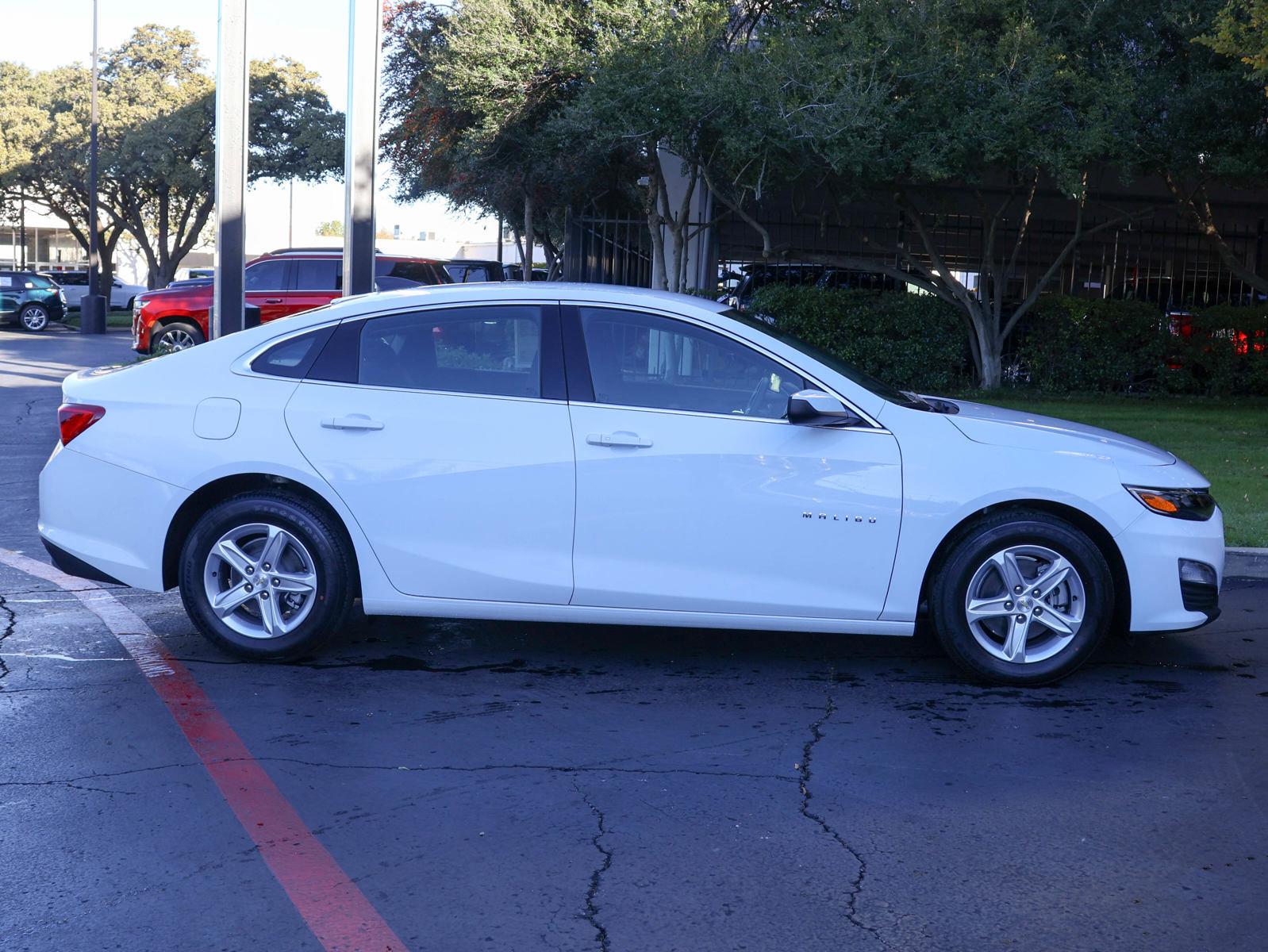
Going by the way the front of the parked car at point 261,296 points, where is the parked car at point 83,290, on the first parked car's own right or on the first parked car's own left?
on the first parked car's own right

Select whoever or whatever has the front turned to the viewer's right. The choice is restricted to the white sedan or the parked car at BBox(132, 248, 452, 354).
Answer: the white sedan

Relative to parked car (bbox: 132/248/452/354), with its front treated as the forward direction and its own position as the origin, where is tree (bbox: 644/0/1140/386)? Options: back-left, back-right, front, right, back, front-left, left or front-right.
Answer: back-left

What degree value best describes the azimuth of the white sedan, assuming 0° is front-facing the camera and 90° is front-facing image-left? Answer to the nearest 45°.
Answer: approximately 270°

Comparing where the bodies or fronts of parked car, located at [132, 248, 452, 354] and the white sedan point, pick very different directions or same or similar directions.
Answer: very different directions

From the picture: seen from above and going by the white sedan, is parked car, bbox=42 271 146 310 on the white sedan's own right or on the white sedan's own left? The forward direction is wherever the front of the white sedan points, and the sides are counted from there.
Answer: on the white sedan's own left

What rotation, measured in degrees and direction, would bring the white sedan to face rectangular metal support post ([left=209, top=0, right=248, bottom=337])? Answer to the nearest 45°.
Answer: approximately 135° to its left

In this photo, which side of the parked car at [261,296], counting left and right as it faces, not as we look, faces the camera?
left

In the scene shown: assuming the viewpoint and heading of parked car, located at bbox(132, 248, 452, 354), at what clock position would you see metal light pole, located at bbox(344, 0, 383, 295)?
The metal light pole is roughly at 9 o'clock from the parked car.

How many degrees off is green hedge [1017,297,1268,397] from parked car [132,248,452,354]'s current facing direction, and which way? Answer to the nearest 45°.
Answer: approximately 135° to its left

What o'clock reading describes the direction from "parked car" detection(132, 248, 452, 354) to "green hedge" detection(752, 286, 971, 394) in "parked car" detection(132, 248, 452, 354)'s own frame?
The green hedge is roughly at 7 o'clock from the parked car.

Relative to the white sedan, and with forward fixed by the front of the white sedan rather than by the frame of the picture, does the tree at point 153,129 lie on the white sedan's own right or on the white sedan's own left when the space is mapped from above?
on the white sedan's own left

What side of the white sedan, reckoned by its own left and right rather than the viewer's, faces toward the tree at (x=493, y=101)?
left

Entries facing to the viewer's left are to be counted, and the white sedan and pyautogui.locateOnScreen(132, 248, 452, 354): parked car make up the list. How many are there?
1
